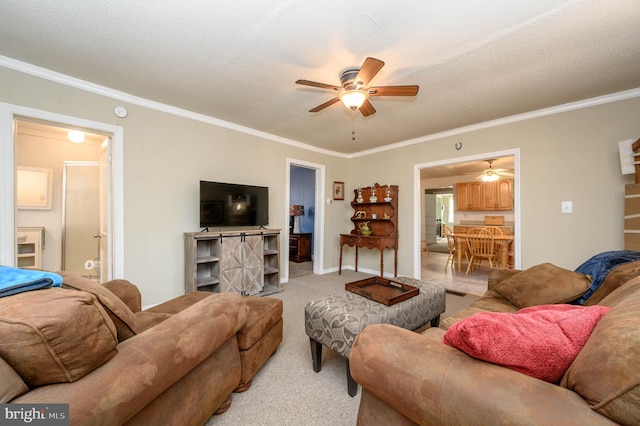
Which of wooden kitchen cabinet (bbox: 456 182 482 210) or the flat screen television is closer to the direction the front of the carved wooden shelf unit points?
the flat screen television

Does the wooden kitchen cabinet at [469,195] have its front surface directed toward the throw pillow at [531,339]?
yes

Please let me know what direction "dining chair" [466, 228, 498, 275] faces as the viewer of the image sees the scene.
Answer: facing away from the viewer

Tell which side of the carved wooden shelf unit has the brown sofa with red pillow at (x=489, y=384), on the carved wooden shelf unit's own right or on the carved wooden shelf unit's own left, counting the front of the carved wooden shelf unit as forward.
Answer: on the carved wooden shelf unit's own left

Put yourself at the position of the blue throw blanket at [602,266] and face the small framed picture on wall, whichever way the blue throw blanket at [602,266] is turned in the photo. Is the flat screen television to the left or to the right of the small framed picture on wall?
left

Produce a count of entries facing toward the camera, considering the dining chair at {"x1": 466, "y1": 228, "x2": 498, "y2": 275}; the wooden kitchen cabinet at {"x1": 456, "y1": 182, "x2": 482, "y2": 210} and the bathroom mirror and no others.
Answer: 2

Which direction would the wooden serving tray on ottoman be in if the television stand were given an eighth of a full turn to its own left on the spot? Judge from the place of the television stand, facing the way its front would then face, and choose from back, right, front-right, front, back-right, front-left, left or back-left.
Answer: front-right

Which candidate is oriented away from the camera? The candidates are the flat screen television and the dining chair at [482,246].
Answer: the dining chair

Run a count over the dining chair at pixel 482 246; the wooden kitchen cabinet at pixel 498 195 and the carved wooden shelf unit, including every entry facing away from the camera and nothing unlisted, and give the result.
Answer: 1

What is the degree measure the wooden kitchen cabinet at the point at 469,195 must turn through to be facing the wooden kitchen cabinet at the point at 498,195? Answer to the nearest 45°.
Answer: approximately 90° to its left

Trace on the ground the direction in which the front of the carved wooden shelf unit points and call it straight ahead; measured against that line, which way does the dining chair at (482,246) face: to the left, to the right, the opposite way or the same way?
the opposite way

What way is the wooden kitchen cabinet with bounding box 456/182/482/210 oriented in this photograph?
toward the camera

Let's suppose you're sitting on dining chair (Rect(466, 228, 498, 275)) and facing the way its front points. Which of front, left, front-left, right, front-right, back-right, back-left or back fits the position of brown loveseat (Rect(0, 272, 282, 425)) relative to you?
back

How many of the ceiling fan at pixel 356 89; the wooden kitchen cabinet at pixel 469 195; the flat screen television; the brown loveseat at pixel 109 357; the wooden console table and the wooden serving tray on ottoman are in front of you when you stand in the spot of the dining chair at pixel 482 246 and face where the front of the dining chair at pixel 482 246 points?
1

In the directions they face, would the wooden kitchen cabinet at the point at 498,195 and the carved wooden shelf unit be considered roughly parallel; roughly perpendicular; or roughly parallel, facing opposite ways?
roughly parallel

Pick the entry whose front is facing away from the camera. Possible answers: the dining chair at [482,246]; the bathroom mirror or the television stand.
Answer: the dining chair

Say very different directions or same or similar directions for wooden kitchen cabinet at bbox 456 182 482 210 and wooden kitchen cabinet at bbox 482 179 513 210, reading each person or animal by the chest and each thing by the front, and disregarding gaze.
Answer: same or similar directions

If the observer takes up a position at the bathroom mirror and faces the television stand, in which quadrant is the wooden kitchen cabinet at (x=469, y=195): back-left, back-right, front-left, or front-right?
front-left

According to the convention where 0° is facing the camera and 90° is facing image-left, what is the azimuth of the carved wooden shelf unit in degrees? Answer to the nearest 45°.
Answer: approximately 45°

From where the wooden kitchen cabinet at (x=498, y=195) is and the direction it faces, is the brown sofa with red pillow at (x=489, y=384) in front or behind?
in front
